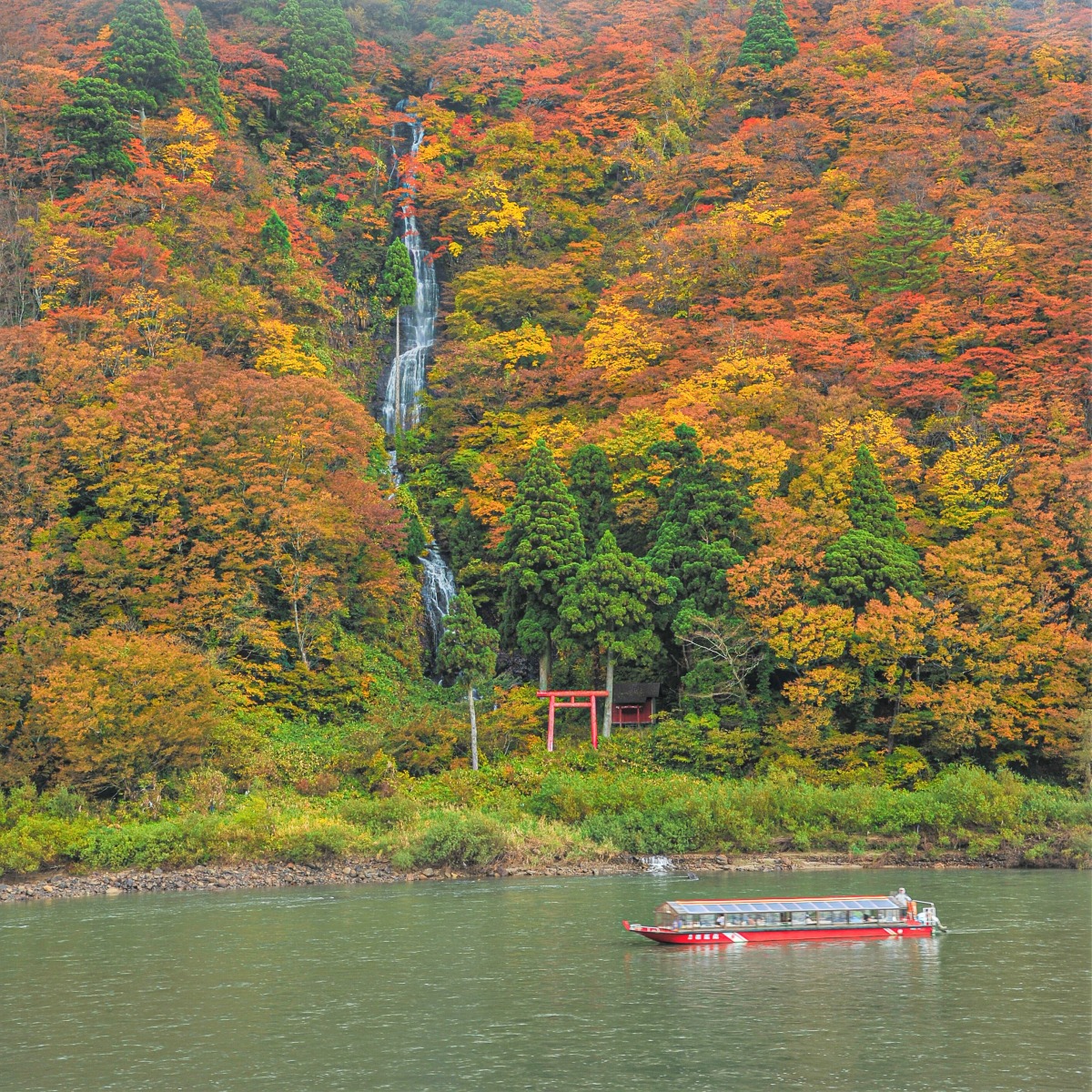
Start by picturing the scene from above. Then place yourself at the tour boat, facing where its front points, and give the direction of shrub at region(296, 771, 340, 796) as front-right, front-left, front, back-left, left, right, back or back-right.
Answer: front-right

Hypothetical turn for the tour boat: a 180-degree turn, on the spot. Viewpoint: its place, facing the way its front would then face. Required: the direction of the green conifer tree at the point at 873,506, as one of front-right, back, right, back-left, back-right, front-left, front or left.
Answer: left

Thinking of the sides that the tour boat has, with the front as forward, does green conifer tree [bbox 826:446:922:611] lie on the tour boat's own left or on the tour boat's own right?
on the tour boat's own right

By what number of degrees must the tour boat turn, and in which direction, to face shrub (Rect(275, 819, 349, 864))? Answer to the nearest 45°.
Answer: approximately 45° to its right

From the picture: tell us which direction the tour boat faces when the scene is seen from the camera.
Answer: facing to the left of the viewer
